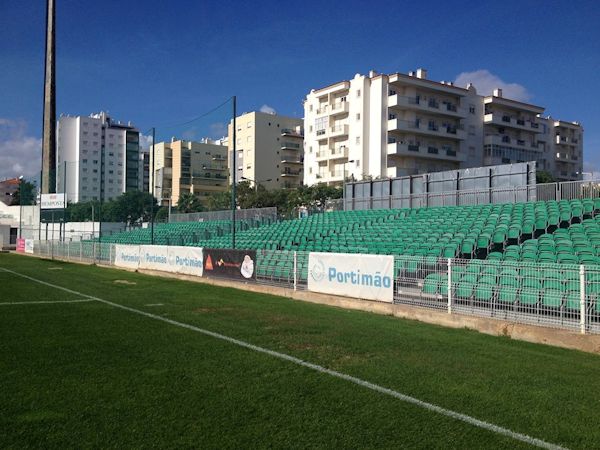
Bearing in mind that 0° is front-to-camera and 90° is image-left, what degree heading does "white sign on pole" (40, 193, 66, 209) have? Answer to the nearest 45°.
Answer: approximately 0°

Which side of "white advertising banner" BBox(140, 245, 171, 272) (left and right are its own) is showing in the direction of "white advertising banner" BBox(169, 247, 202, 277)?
left

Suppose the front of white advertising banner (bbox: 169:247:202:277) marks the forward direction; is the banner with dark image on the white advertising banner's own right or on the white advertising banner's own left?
on the white advertising banner's own left

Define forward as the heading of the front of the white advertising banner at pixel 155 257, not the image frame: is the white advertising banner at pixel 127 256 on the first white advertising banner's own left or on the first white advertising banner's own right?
on the first white advertising banner's own right

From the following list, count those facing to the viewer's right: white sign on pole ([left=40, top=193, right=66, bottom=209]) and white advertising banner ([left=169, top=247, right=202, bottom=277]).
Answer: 0

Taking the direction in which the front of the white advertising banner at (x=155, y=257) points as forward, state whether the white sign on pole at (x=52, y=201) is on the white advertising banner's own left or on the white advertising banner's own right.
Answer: on the white advertising banner's own right

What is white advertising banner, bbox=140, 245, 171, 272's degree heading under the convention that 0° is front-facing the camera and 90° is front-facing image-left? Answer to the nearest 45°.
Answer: approximately 45°

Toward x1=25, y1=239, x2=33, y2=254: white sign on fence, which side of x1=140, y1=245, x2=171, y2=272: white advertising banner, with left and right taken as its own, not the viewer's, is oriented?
right
